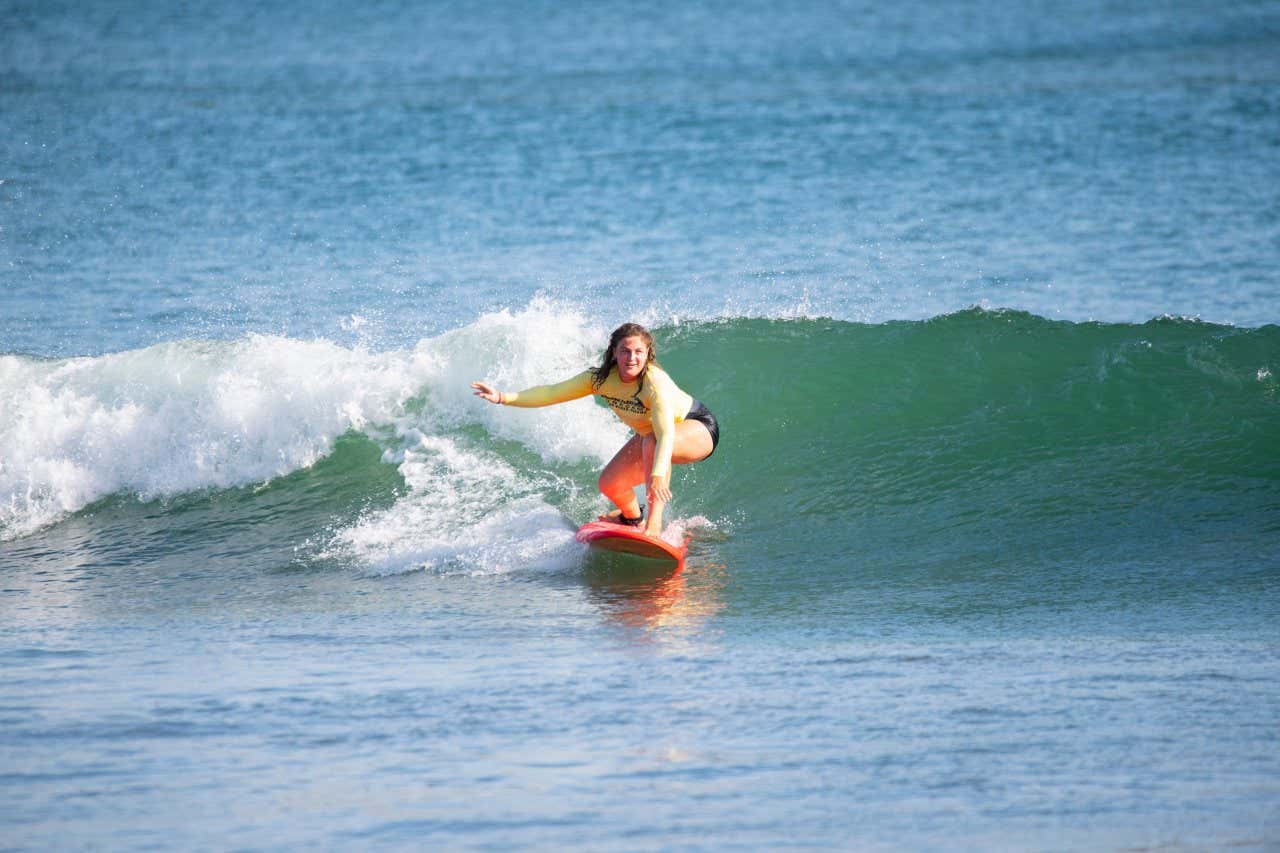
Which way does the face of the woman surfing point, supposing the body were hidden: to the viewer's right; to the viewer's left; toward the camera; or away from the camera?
toward the camera

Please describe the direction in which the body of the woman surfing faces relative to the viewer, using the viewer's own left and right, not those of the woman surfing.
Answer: facing the viewer and to the left of the viewer
